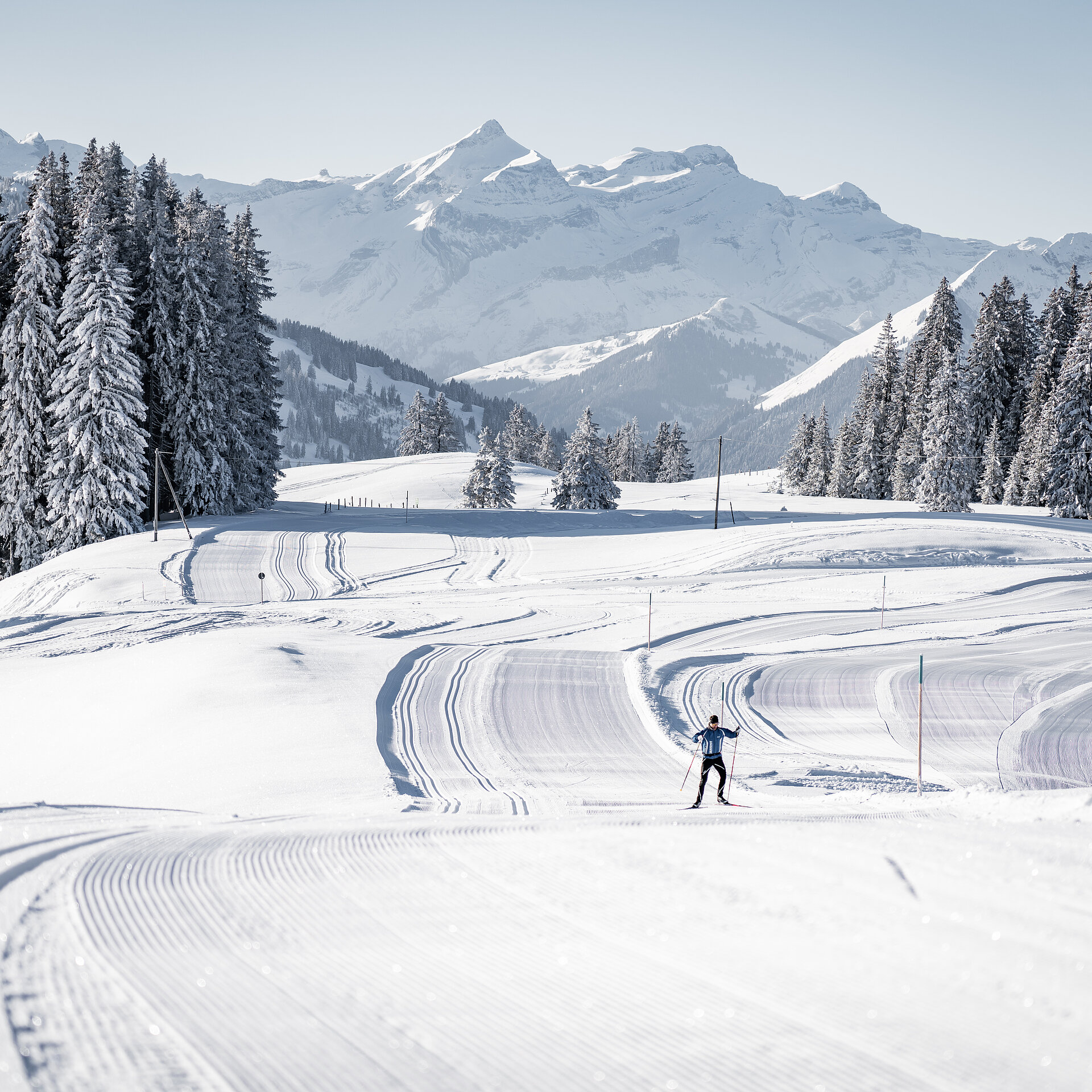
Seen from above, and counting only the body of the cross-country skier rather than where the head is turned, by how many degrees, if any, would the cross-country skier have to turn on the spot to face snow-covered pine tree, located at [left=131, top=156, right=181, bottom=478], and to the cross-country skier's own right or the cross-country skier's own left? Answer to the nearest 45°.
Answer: approximately 135° to the cross-country skier's own right

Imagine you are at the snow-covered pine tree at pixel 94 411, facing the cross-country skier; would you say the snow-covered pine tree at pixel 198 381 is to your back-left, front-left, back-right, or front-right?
back-left

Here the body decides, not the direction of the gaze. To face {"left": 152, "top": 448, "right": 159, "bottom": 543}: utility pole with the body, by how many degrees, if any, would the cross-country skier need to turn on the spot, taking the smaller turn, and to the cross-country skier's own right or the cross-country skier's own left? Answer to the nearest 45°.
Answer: approximately 135° to the cross-country skier's own right

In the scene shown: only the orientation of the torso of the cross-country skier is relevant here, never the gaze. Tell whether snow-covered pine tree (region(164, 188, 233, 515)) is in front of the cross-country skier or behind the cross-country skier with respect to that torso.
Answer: behind

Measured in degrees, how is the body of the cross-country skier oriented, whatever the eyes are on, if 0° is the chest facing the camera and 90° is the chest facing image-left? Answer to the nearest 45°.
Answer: approximately 0°
